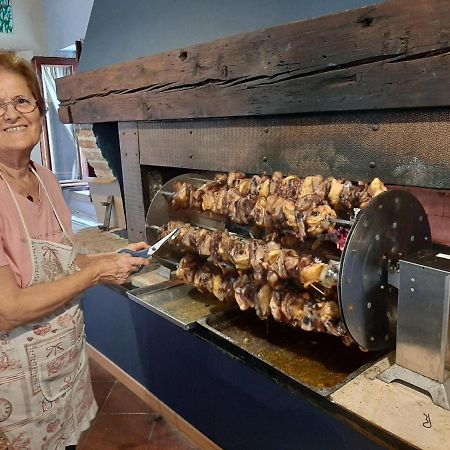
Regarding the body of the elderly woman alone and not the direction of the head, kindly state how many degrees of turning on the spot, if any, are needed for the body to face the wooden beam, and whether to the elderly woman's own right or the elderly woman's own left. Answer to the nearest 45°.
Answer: approximately 45° to the elderly woman's own left

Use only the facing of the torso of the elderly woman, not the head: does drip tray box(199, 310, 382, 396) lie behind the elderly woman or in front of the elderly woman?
in front
